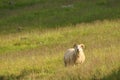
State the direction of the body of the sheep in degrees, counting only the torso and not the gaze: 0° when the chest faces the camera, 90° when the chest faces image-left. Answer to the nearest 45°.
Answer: approximately 315°
